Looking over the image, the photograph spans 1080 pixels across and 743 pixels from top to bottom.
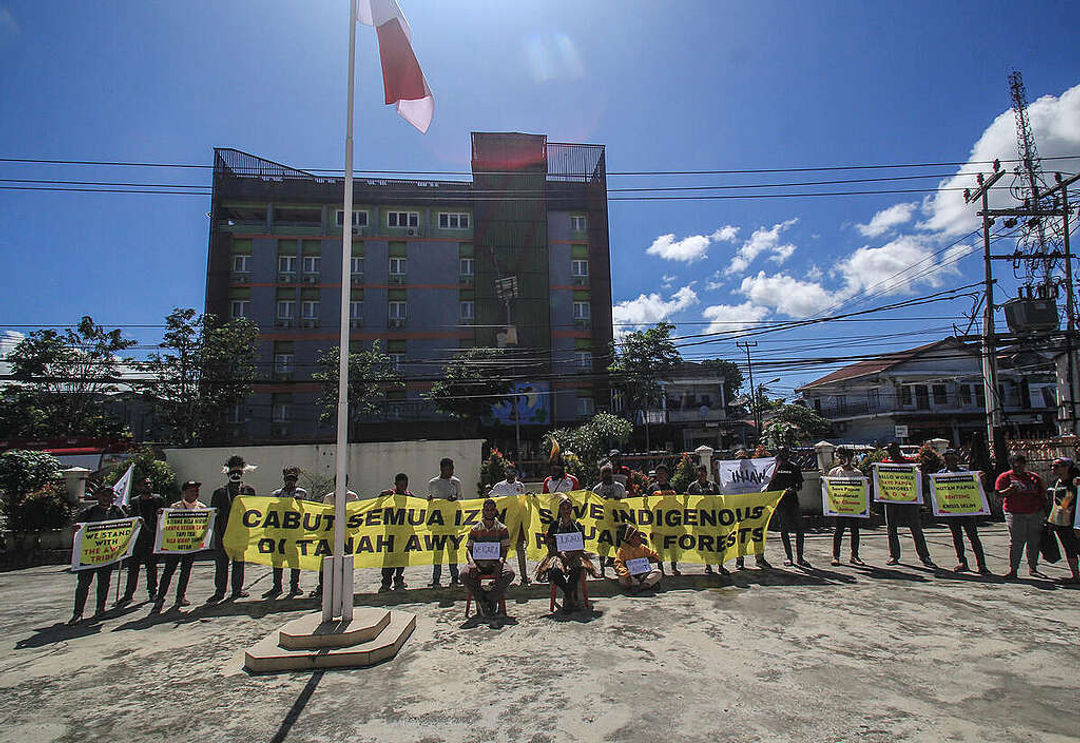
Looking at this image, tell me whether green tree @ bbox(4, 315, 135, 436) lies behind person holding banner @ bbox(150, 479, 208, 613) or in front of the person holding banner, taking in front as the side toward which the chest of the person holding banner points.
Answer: behind

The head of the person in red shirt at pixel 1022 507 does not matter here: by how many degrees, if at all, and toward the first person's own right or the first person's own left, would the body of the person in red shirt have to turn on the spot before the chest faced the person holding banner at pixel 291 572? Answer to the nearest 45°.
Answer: approximately 45° to the first person's own right

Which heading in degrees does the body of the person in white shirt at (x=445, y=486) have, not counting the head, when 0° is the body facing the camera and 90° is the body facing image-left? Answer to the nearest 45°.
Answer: approximately 0°

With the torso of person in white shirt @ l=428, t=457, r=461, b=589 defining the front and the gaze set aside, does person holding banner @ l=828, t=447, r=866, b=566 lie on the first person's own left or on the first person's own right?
on the first person's own left

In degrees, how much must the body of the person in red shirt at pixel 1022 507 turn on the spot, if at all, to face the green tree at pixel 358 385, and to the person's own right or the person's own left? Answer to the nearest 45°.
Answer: approximately 90° to the person's own right

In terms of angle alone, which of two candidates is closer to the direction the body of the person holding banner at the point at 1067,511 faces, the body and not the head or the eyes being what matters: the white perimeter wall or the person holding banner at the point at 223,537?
the person holding banner
